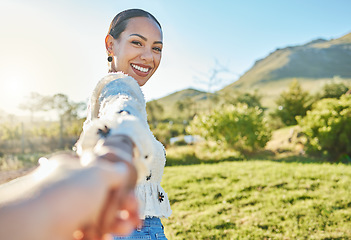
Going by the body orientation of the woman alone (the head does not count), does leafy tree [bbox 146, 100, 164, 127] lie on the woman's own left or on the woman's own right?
on the woman's own left

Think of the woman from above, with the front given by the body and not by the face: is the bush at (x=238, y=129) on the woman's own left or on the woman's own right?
on the woman's own left
